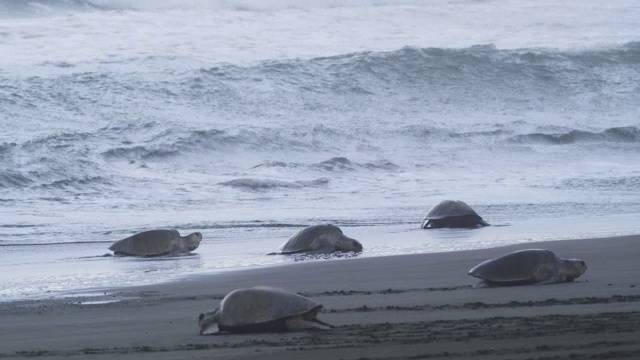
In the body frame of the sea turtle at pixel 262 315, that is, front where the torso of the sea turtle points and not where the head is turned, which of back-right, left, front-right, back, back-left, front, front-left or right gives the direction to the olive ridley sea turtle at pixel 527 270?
back-right

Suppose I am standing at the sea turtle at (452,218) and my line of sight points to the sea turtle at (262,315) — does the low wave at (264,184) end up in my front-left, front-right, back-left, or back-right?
back-right

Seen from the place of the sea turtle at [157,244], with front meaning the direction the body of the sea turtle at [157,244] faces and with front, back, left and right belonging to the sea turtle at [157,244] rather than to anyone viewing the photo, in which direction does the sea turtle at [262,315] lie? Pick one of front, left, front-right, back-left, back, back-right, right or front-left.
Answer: right

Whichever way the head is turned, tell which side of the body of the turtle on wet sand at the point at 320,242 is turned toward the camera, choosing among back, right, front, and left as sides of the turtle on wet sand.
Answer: right

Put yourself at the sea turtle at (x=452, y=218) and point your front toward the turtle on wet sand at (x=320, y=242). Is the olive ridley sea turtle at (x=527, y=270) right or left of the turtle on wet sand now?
left

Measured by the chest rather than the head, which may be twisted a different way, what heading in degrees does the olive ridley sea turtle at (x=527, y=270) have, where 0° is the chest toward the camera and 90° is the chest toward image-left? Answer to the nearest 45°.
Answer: approximately 270°

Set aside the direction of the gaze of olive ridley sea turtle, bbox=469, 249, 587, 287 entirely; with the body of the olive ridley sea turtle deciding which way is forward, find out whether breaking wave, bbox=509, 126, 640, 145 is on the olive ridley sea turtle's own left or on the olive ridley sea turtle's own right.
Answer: on the olive ridley sea turtle's own left

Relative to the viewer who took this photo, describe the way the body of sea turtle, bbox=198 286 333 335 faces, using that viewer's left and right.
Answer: facing to the left of the viewer

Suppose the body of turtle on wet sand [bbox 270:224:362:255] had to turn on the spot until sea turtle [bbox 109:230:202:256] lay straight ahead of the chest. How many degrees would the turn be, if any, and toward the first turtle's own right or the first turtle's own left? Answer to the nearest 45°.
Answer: approximately 180°

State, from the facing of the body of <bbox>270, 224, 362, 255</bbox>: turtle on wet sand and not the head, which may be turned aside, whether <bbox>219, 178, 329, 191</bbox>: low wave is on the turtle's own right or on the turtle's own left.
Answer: on the turtle's own left
